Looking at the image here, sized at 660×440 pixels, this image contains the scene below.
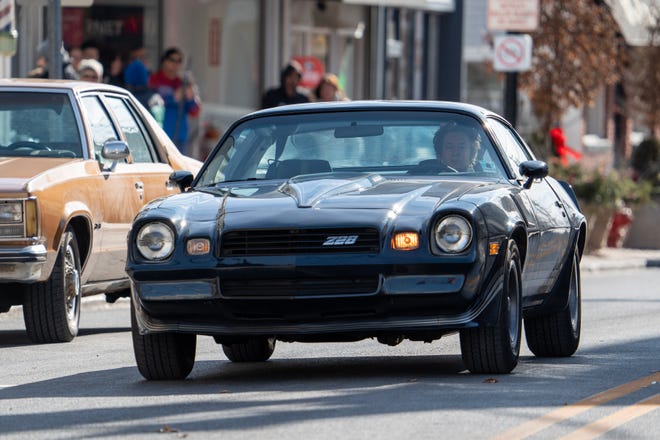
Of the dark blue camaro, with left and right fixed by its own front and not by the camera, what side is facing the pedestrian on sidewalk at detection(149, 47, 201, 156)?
back

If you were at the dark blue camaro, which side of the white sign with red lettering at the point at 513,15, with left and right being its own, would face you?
front

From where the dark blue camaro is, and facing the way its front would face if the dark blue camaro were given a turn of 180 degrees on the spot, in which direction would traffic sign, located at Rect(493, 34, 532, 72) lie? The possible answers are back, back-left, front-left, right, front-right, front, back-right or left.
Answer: front

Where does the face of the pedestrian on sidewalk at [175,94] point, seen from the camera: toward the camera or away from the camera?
toward the camera

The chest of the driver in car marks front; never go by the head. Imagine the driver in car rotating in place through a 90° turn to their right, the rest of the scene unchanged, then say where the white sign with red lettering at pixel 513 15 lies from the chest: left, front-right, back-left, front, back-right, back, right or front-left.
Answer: right

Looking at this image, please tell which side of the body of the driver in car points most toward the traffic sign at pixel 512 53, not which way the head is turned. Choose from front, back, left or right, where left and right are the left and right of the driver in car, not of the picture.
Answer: back

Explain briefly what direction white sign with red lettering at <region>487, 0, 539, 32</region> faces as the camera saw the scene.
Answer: facing the viewer

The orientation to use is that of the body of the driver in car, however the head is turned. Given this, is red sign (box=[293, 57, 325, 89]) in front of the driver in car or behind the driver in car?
behind

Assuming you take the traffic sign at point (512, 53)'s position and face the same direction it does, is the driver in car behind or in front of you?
in front

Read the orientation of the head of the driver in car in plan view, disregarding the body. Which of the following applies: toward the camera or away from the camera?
toward the camera

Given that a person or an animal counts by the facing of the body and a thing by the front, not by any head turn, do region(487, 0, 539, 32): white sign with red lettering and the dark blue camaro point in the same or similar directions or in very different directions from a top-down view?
same or similar directions

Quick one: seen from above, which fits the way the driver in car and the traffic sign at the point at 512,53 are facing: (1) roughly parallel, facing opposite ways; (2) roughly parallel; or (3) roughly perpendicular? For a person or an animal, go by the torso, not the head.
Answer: roughly parallel

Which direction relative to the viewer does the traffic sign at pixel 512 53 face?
toward the camera
